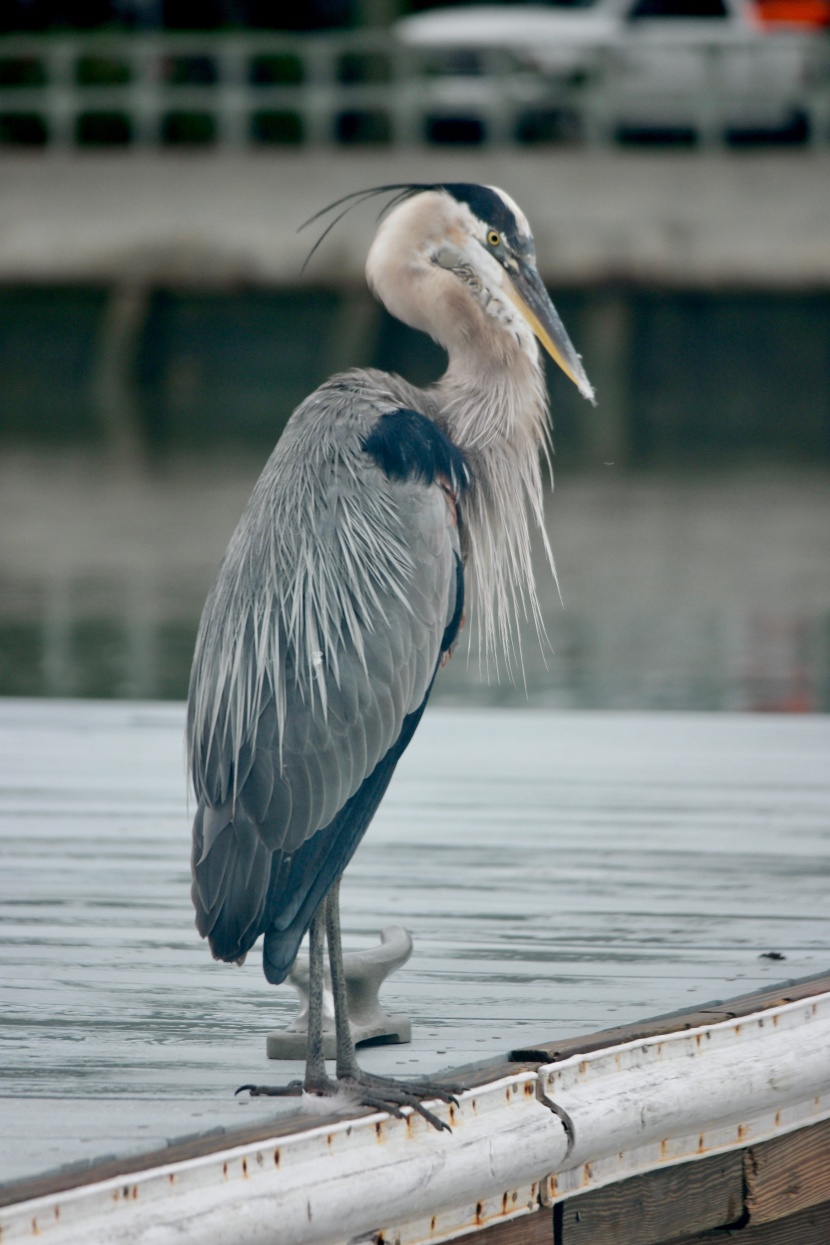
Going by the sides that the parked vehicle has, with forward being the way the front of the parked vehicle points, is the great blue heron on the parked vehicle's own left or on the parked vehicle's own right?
on the parked vehicle's own left

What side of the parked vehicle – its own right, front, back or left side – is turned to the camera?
left

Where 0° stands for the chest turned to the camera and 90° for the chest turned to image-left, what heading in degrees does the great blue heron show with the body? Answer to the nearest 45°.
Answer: approximately 270°

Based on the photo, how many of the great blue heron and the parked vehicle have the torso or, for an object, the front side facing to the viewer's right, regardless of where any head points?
1

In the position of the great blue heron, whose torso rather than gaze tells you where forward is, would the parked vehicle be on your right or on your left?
on your left

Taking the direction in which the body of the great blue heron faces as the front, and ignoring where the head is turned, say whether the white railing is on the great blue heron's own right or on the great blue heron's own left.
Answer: on the great blue heron's own left

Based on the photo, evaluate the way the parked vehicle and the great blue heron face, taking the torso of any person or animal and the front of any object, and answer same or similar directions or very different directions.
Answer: very different directions
